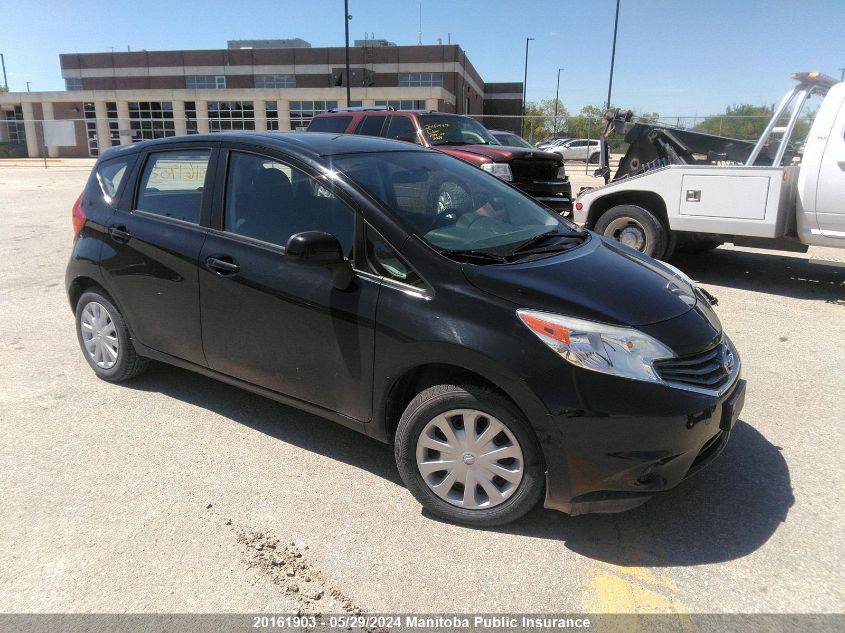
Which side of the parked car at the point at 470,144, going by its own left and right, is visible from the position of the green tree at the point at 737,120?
left

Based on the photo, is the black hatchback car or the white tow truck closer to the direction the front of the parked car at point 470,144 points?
the white tow truck

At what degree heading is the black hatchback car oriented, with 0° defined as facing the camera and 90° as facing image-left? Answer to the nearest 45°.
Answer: approximately 315°

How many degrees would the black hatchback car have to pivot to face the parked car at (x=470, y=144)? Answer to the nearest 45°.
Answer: approximately 135° to its left

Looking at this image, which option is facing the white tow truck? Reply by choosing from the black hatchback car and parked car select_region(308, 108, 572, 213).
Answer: the parked car

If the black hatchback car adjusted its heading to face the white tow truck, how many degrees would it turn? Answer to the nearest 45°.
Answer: approximately 90° to its left

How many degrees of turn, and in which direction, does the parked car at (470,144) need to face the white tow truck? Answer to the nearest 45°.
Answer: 0° — it already faces it
